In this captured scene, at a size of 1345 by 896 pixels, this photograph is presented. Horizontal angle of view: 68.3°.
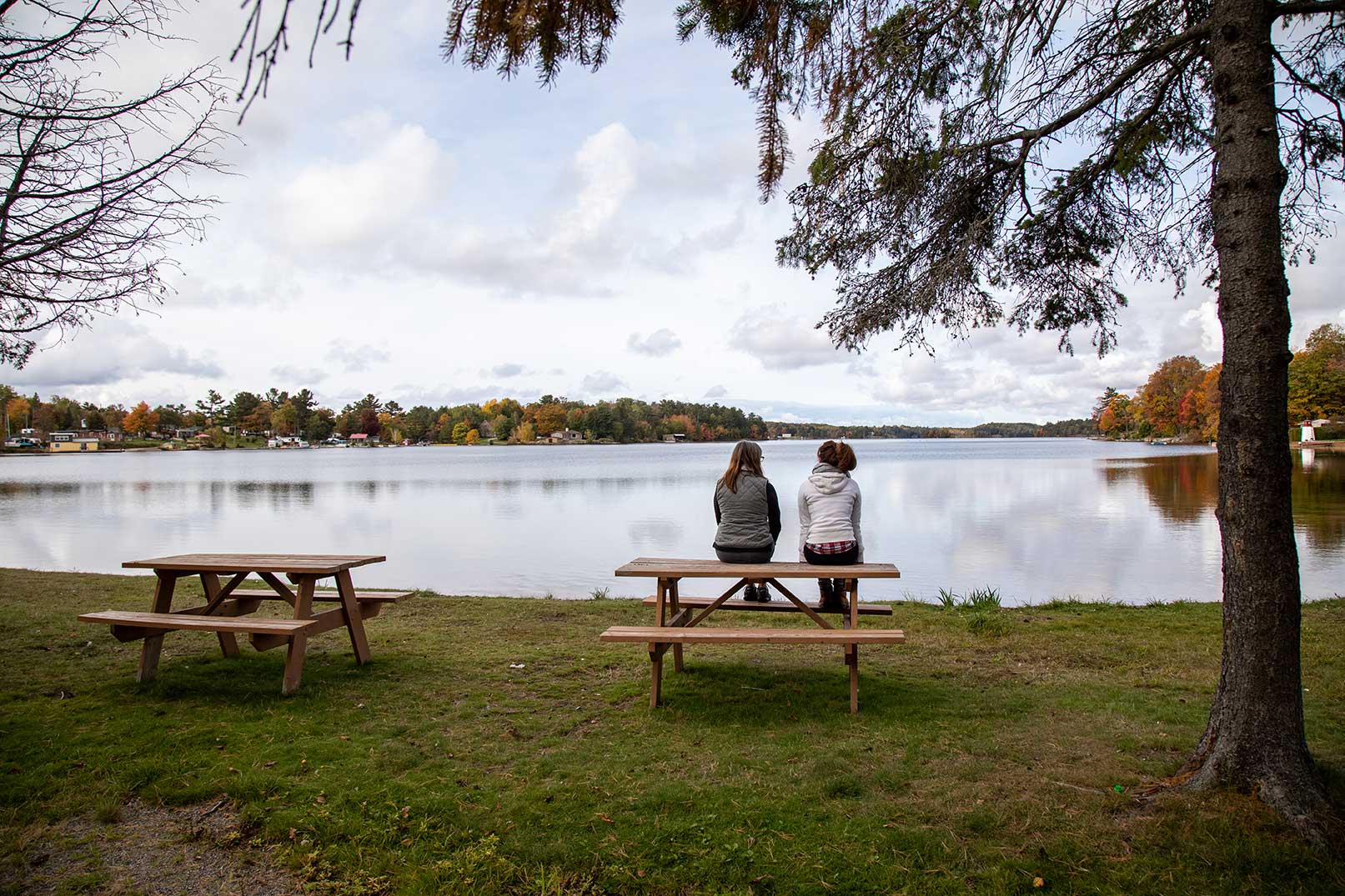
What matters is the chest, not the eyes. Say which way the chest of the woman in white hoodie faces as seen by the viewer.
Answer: away from the camera

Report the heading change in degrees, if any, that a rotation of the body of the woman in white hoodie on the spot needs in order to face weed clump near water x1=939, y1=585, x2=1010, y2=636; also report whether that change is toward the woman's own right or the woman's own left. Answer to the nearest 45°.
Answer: approximately 45° to the woman's own right

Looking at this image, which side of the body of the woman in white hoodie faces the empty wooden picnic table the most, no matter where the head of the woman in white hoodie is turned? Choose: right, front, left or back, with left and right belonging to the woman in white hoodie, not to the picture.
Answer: left

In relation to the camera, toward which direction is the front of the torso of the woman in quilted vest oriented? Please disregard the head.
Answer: away from the camera

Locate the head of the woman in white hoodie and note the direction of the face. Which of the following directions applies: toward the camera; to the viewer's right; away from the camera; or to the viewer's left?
away from the camera

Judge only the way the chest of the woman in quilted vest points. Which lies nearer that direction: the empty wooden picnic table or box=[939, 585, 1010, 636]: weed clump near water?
the weed clump near water
